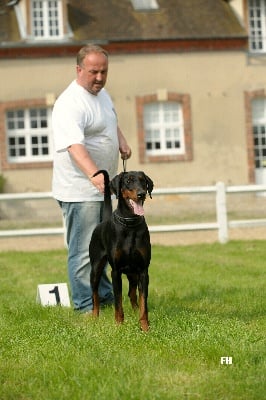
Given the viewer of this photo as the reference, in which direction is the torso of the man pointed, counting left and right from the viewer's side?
facing the viewer and to the right of the viewer

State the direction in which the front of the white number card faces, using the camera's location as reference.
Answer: facing the viewer

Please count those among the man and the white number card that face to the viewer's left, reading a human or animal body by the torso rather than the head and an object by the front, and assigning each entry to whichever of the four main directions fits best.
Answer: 0

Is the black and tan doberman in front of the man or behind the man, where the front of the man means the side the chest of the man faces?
in front

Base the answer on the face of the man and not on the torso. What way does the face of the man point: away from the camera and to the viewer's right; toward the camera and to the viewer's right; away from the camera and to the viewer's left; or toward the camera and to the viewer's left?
toward the camera and to the viewer's right
